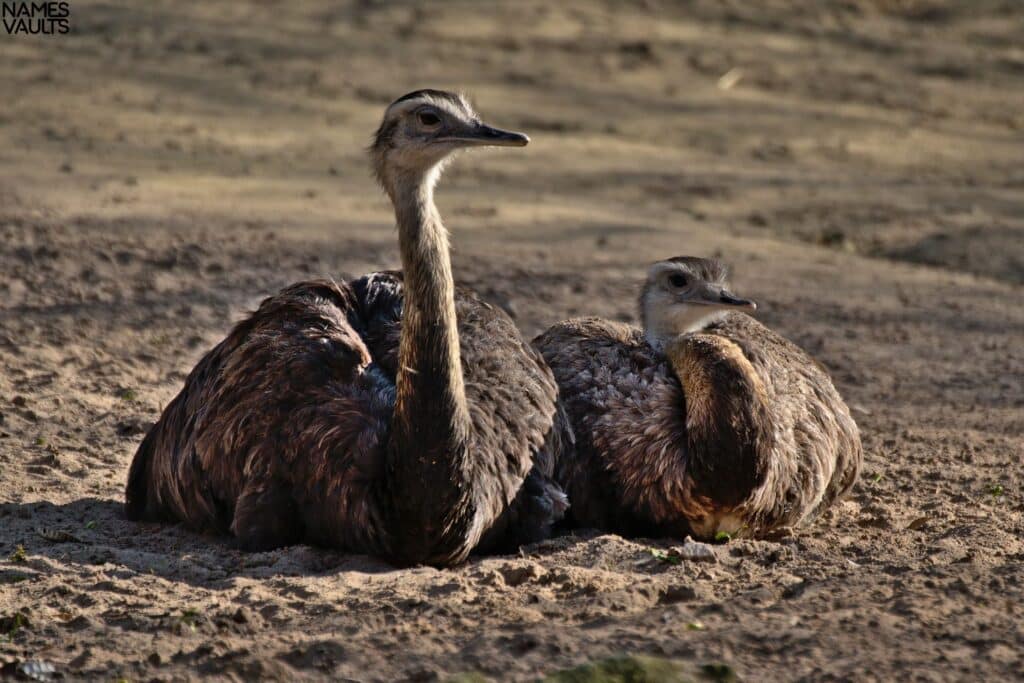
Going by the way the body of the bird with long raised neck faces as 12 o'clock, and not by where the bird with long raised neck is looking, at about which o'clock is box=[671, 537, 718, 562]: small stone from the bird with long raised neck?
The small stone is roughly at 11 o'clock from the bird with long raised neck.

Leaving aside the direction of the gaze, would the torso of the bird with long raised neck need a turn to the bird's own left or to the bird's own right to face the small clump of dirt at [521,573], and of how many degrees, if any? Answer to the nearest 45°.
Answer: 0° — it already faces it

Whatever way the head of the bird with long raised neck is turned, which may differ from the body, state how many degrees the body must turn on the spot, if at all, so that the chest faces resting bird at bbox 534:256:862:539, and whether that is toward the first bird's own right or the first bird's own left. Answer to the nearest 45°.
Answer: approximately 45° to the first bird's own left

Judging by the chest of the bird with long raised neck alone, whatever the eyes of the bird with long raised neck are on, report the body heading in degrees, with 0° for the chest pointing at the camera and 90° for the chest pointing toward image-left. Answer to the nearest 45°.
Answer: approximately 315°

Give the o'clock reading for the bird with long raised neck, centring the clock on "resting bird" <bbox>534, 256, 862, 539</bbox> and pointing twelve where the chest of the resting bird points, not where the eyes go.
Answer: The bird with long raised neck is roughly at 2 o'clock from the resting bird.

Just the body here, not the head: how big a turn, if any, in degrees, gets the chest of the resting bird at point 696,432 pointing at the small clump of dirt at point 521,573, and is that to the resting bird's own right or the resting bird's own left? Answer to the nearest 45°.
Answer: approximately 45° to the resting bird's own right

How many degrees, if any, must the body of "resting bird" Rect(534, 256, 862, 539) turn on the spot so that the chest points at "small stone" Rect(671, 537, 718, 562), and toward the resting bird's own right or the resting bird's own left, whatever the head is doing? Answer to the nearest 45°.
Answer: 0° — it already faces it
